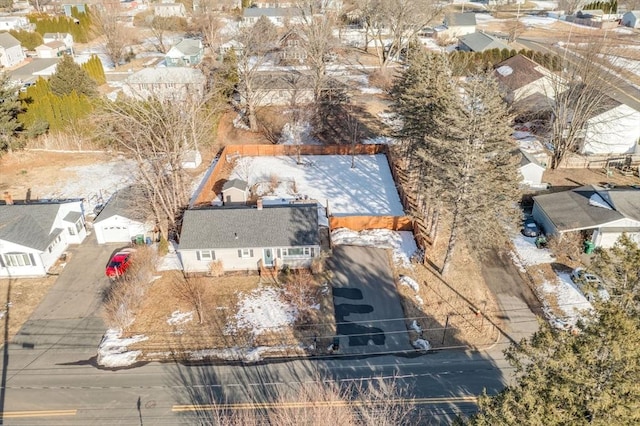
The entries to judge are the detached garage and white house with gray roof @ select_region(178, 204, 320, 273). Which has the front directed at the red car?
the detached garage

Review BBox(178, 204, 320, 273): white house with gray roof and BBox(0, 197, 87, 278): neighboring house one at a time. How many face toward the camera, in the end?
2

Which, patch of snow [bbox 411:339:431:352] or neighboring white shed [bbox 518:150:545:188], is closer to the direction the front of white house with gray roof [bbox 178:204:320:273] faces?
the patch of snow

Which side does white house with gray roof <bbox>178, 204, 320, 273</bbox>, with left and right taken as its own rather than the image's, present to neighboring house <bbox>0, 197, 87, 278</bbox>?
right

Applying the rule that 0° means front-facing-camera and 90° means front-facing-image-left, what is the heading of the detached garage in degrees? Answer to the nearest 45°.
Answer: approximately 0°

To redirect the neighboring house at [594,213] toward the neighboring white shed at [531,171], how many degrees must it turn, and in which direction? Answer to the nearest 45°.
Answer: approximately 135° to its right

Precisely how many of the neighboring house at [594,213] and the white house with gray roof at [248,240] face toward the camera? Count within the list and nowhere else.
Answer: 2

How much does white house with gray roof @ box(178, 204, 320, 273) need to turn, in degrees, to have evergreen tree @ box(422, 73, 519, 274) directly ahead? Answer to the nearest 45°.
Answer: approximately 90° to its left

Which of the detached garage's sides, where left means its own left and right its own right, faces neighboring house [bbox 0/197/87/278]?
right

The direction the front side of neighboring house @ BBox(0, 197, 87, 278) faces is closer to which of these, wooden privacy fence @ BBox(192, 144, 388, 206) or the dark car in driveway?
the dark car in driveway

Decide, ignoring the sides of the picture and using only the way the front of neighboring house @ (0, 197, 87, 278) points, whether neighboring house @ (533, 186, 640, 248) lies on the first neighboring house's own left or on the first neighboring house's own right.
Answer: on the first neighboring house's own left

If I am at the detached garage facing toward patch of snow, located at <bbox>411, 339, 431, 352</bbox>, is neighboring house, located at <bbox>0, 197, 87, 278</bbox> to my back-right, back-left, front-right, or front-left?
back-right

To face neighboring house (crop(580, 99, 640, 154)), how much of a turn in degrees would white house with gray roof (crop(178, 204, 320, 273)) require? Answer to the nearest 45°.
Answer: approximately 90° to its left
